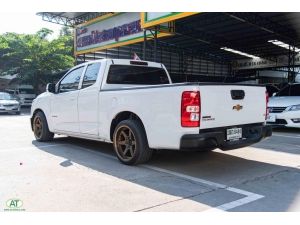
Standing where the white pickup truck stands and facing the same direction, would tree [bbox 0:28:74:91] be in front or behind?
in front

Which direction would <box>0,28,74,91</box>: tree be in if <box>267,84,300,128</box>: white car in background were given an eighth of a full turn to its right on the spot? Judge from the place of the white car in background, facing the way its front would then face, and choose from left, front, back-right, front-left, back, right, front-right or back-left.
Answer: front-right

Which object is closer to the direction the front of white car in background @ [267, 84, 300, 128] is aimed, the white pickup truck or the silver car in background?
the white pickup truck

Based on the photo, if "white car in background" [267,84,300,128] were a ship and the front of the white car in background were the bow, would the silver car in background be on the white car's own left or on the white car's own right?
on the white car's own right

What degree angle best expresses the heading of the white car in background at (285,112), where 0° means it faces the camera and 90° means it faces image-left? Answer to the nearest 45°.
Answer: approximately 45°

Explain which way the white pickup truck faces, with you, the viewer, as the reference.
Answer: facing away from the viewer and to the left of the viewer

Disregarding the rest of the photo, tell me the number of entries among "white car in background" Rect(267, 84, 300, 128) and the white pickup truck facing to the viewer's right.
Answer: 0
